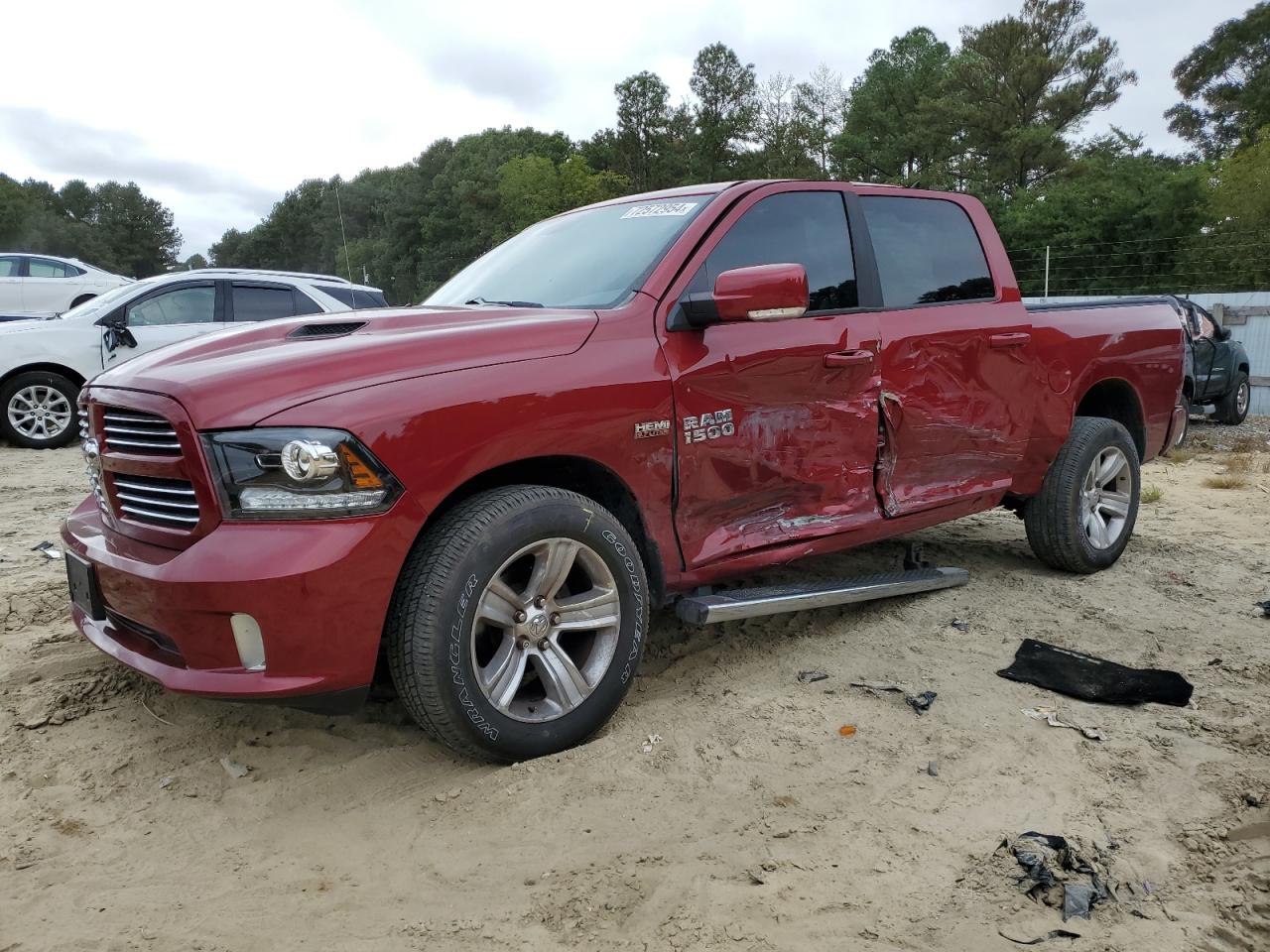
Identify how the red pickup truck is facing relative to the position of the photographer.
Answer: facing the viewer and to the left of the viewer

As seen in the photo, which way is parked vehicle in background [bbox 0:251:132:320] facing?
to the viewer's left

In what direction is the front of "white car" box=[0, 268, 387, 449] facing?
to the viewer's left

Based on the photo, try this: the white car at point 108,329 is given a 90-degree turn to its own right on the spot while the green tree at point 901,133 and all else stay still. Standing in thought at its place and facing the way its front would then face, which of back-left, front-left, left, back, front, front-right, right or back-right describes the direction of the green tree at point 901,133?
front-right

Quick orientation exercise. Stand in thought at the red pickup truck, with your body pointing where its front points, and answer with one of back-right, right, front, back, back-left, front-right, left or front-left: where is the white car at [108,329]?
right

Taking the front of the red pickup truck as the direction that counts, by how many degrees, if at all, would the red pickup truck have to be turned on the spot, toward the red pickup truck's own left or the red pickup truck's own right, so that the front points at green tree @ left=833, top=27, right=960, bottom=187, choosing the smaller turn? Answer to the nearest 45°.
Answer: approximately 135° to the red pickup truck's own right

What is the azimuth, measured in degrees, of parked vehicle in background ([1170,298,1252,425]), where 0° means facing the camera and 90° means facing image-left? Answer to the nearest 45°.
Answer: approximately 225°

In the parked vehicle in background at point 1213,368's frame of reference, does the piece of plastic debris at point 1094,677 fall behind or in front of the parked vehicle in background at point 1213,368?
behind

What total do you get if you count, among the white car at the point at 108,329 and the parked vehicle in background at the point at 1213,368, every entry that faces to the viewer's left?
1

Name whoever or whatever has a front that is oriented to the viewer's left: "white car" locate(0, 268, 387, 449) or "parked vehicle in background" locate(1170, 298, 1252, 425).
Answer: the white car

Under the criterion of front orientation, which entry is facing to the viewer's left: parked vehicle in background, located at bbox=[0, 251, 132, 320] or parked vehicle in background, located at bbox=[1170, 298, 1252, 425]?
parked vehicle in background, located at bbox=[0, 251, 132, 320]
